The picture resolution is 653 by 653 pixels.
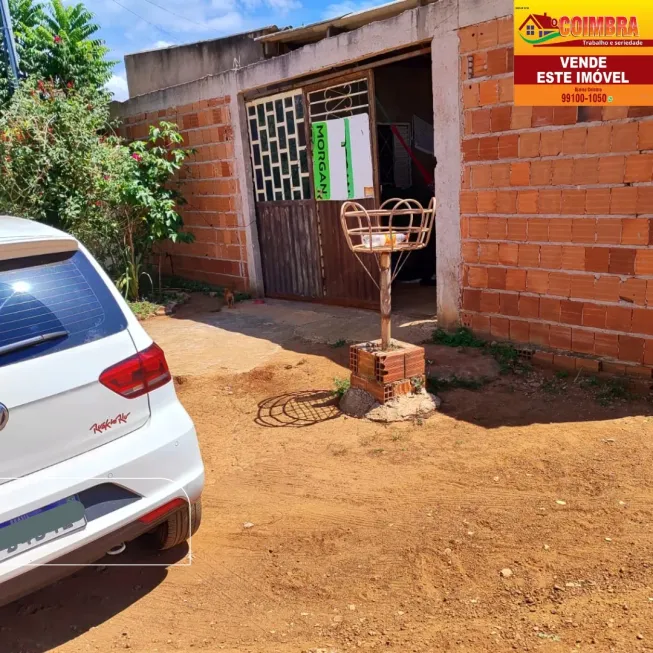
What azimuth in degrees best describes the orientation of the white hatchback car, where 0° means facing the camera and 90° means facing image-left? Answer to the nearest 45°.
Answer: approximately 135°
